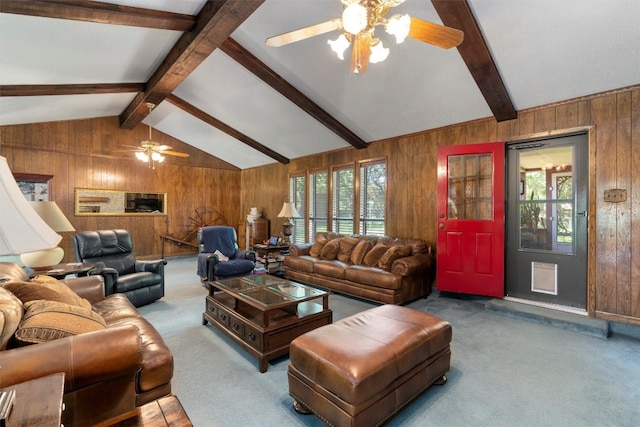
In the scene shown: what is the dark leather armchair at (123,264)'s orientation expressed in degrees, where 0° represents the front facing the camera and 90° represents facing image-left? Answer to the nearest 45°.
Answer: approximately 315°

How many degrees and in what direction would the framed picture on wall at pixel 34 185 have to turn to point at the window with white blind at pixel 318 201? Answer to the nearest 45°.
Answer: approximately 45° to its left

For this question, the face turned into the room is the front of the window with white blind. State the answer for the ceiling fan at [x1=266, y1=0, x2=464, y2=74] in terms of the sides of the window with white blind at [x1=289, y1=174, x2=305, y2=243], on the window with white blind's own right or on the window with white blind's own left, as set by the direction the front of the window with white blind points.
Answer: on the window with white blind's own left

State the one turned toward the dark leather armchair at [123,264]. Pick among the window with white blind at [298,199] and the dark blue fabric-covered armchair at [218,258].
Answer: the window with white blind
